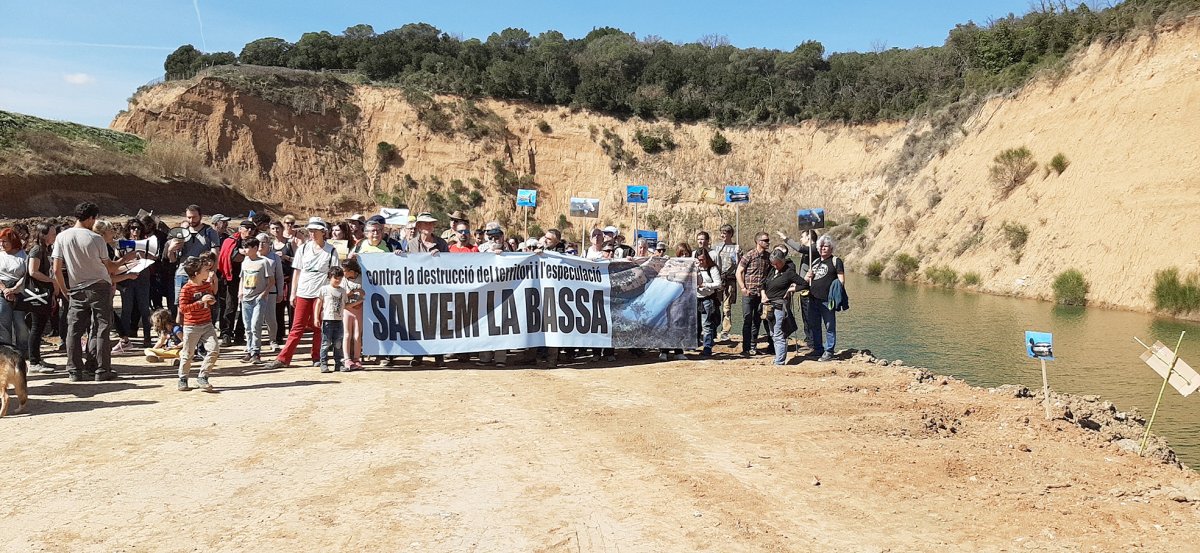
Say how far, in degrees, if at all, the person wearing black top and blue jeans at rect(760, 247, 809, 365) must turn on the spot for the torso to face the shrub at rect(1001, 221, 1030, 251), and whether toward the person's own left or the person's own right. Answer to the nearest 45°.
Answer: approximately 180°

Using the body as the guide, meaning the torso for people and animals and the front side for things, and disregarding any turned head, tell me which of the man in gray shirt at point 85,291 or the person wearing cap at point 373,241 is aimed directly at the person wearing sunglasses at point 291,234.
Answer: the man in gray shirt

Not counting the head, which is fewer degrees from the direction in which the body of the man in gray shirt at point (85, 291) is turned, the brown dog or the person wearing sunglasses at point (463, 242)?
the person wearing sunglasses

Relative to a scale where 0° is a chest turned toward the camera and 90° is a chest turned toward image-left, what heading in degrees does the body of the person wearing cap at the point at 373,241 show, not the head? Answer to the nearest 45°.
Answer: approximately 0°

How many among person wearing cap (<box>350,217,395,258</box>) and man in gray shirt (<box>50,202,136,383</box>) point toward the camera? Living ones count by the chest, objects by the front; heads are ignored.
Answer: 1

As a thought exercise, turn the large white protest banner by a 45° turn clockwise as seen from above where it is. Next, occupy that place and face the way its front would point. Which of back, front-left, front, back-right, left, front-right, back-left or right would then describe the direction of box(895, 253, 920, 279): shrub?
back

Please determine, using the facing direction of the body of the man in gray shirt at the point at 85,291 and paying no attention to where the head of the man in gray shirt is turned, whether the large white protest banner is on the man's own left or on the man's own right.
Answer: on the man's own right

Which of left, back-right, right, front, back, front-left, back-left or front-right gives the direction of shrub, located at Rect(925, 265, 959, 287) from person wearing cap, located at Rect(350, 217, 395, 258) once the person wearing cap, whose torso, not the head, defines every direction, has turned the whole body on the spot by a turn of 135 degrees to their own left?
front

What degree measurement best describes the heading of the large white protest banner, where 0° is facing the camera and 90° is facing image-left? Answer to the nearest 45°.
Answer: approximately 0°

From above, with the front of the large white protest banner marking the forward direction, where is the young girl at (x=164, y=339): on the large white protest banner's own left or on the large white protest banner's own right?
on the large white protest banner's own right

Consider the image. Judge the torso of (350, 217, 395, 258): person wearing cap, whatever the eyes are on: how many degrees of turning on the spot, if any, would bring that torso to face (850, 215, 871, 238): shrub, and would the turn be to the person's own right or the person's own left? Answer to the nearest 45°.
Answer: approximately 135° to the person's own left

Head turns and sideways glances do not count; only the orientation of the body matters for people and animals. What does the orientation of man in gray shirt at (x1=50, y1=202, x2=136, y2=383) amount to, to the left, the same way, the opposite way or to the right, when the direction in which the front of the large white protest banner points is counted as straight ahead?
the opposite way
